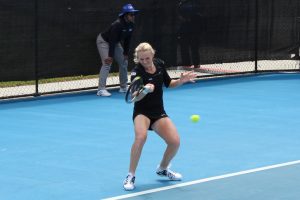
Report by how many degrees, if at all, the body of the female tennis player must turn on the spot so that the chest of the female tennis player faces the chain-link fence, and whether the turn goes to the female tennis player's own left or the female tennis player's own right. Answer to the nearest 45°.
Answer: approximately 180°

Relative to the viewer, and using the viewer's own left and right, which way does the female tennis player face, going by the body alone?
facing the viewer

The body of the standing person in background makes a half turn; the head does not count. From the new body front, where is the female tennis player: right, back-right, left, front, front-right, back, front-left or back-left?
back-left

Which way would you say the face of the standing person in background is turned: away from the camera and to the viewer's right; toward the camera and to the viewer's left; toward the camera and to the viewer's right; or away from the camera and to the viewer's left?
toward the camera and to the viewer's right

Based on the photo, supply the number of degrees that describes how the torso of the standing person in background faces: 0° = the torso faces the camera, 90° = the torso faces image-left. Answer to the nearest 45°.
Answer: approximately 315°
